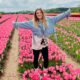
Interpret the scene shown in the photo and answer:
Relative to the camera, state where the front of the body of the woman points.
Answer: toward the camera
